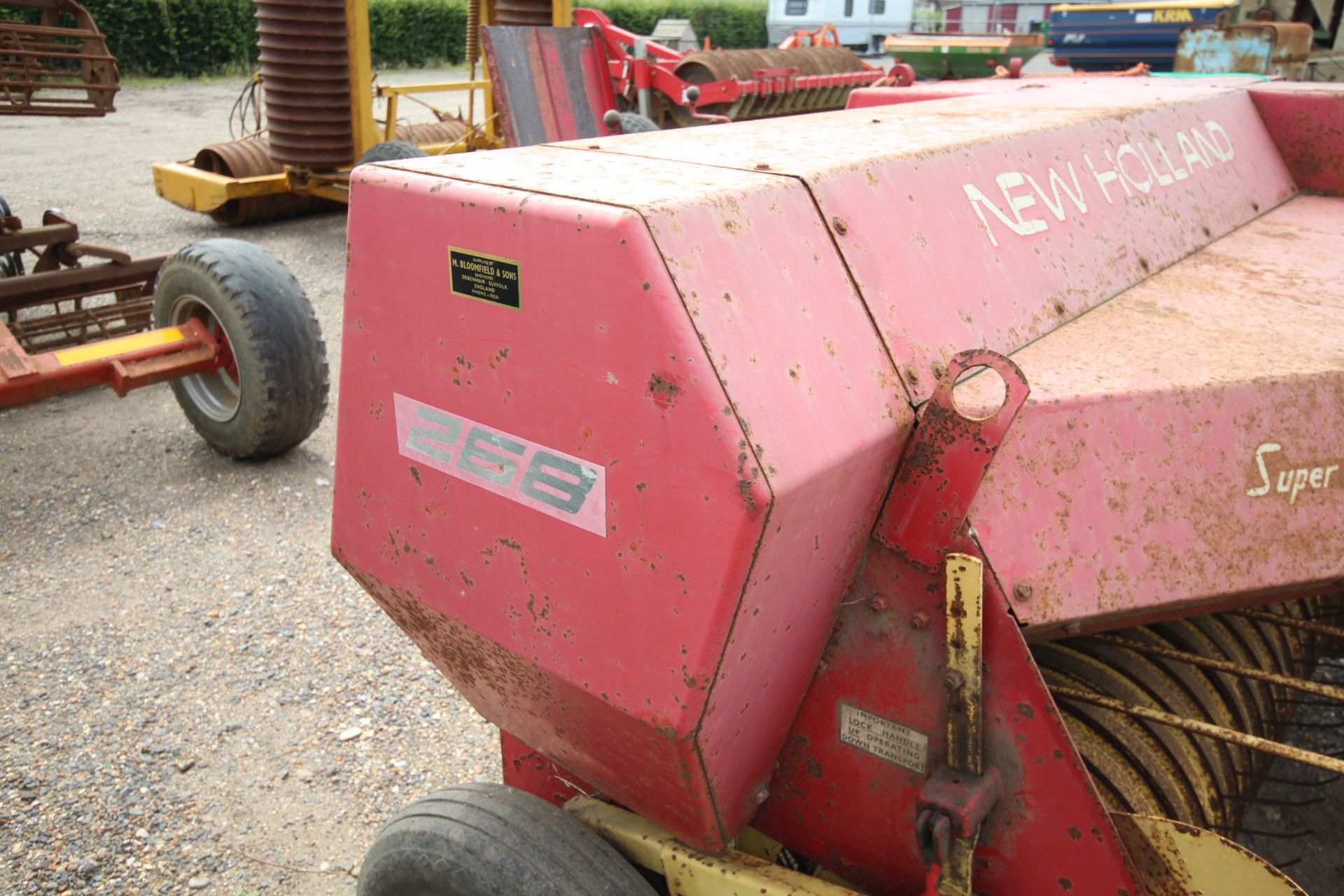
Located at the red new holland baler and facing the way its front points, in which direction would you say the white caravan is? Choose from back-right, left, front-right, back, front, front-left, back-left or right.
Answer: back-left

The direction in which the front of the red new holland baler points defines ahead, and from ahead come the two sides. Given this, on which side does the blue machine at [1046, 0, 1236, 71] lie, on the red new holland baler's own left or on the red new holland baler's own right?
on the red new holland baler's own left

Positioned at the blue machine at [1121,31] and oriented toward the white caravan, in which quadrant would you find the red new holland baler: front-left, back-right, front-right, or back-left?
back-left
